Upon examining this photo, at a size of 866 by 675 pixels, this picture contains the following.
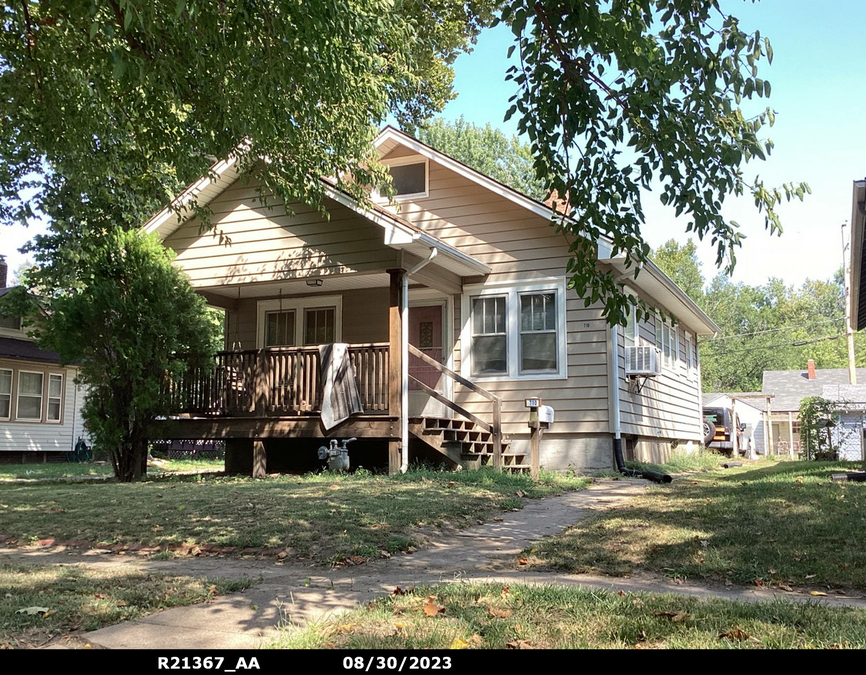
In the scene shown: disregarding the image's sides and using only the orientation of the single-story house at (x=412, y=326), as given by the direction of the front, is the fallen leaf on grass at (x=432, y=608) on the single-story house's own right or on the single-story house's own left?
on the single-story house's own left

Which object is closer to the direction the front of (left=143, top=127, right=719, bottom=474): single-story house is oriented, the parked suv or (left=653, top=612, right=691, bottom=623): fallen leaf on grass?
the fallen leaf on grass

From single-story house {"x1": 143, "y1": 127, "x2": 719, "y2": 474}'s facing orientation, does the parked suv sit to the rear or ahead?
to the rear

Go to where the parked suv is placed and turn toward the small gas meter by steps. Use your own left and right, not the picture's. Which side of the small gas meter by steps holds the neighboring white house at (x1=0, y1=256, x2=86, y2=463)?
right

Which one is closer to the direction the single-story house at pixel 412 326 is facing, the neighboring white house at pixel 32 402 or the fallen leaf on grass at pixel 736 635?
the fallen leaf on grass

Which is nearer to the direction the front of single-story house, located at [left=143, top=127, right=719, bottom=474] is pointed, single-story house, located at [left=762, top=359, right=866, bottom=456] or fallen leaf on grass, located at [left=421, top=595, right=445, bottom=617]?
the fallen leaf on grass

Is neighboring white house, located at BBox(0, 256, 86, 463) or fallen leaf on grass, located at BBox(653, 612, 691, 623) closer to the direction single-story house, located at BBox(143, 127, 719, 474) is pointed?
the fallen leaf on grass

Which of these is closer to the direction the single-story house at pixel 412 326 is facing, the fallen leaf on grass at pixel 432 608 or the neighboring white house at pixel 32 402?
the fallen leaf on grass

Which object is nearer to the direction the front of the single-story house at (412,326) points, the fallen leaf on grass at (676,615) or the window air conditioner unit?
the fallen leaf on grass

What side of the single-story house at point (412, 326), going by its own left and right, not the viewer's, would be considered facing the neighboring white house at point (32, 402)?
right

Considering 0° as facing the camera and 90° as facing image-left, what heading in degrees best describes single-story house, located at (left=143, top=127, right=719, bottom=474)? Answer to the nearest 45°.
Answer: approximately 45°

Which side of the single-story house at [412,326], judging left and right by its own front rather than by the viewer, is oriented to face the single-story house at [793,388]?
back

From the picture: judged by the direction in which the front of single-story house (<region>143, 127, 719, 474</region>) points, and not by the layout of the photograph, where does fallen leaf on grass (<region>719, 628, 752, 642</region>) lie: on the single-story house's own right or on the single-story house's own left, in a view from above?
on the single-story house's own left
